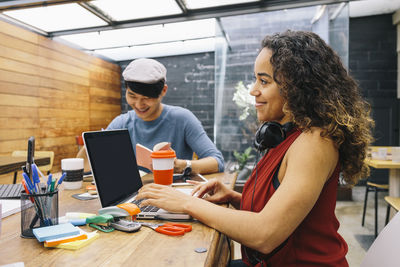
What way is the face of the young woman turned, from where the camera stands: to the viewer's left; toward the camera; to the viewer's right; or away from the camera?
to the viewer's left

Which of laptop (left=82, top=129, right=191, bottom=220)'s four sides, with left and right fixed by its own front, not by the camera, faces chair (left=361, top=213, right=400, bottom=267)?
front

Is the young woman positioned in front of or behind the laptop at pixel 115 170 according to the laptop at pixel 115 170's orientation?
in front

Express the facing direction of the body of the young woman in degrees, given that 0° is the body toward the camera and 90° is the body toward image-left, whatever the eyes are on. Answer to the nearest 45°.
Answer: approximately 90°

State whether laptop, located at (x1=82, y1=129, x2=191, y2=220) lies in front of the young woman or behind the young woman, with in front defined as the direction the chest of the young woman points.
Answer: in front

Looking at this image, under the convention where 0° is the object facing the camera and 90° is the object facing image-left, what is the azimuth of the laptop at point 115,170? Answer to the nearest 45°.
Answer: approximately 315°

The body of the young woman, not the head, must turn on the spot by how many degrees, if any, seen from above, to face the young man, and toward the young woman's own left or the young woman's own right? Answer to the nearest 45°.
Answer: approximately 45° to the young woman's own right

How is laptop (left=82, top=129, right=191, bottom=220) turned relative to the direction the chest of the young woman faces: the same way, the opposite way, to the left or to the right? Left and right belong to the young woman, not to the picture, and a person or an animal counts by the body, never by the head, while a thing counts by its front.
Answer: the opposite way

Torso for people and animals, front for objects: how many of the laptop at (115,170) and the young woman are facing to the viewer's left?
1
